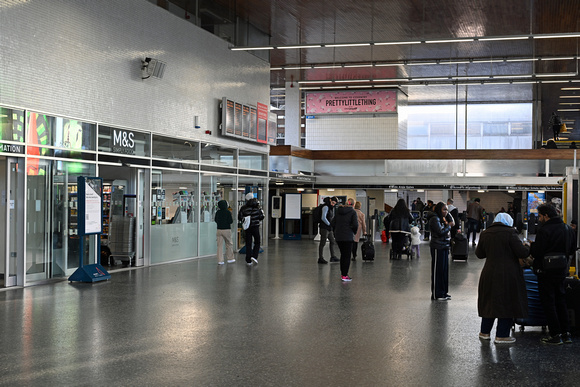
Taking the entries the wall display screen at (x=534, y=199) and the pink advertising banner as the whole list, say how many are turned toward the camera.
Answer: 2

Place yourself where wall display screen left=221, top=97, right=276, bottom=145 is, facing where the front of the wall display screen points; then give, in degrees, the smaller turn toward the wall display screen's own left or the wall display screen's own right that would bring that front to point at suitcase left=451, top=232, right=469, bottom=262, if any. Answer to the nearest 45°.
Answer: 0° — it already faces it

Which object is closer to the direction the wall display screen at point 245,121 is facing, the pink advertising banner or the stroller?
the stroller

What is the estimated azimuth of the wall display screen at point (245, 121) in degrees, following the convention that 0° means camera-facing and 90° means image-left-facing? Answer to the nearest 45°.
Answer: approximately 315°

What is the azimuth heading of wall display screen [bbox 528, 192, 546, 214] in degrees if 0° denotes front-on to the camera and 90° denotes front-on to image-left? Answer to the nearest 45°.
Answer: approximately 0°

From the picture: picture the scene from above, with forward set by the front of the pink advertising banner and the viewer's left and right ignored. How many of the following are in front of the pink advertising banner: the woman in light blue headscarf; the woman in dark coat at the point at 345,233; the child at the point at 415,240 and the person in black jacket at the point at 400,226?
4

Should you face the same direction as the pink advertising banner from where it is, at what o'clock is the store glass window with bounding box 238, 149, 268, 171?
The store glass window is roughly at 1 o'clock from the pink advertising banner.

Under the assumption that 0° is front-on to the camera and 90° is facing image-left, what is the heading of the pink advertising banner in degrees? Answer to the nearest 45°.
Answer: approximately 0°
